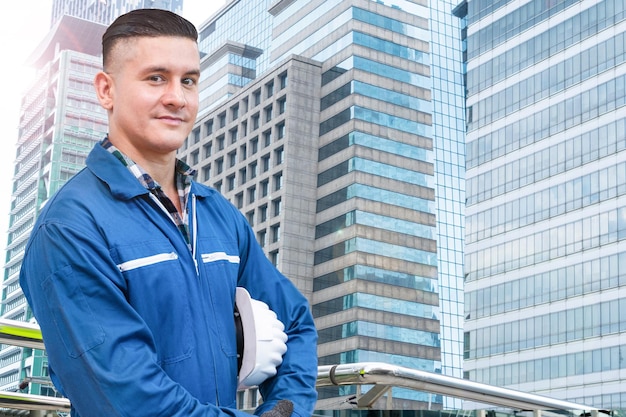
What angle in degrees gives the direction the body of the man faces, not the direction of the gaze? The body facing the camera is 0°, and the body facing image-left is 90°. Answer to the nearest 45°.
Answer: approximately 315°

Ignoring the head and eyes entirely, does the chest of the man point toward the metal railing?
no
